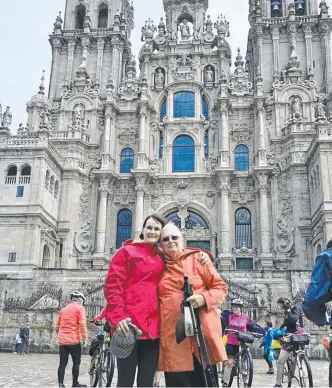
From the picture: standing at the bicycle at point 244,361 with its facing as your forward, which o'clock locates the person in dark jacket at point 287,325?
The person in dark jacket is roughly at 8 o'clock from the bicycle.

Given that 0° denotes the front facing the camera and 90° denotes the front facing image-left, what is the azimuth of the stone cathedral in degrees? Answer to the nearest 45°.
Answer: approximately 0°

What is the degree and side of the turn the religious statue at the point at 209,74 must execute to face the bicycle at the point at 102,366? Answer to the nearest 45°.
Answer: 0° — it already faces it

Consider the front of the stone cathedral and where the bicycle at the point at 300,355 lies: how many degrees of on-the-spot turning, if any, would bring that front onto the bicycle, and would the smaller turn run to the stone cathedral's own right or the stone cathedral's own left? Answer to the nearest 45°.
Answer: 0° — it already faces it

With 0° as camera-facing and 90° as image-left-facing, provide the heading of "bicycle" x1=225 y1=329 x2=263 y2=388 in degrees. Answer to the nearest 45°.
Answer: approximately 0°
